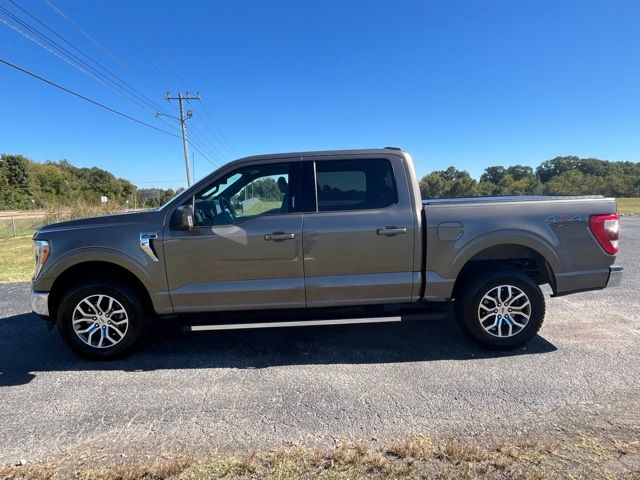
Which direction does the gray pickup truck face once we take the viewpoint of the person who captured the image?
facing to the left of the viewer
